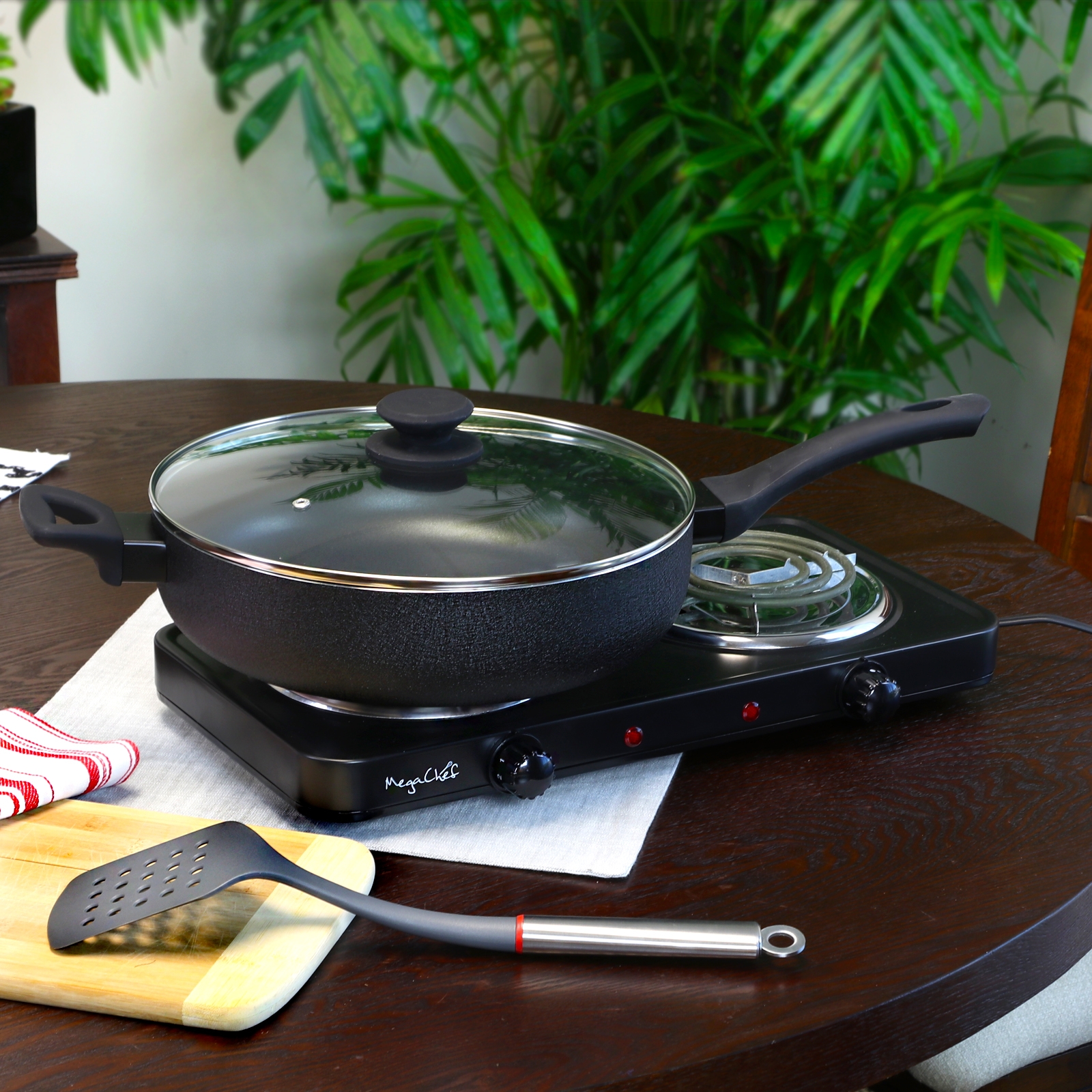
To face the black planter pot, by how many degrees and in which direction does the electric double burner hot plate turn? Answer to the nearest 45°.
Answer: approximately 180°

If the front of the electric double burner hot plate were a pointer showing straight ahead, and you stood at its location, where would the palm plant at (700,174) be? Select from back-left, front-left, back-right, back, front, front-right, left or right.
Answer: back-left

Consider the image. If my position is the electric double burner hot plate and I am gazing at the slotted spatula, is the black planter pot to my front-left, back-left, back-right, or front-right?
back-right
